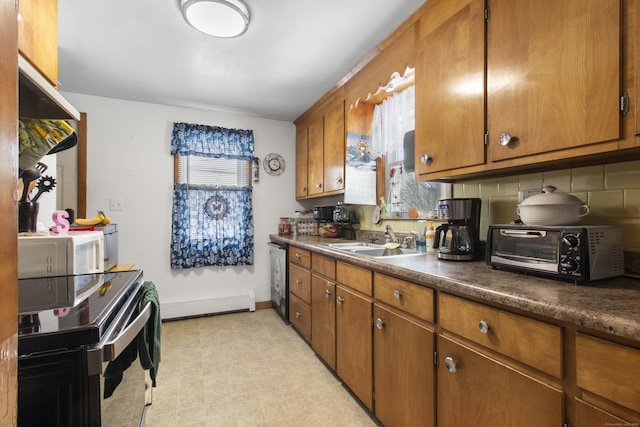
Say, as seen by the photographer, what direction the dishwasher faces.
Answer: facing to the left of the viewer

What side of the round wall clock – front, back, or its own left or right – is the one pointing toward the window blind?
right

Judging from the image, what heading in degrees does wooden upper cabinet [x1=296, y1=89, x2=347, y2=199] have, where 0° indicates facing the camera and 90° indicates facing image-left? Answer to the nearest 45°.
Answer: approximately 90°

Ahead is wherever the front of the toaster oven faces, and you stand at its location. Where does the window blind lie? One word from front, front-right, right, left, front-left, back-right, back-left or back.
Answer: front-right

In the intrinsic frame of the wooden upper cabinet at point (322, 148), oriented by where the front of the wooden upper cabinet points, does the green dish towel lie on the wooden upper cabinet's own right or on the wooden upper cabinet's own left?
on the wooden upper cabinet's own left

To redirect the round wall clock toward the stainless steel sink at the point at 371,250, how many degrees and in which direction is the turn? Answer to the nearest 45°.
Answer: approximately 45° to its left

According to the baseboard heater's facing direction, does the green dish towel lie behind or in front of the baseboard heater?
in front

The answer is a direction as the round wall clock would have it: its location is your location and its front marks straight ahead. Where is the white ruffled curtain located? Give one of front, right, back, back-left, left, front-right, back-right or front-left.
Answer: front-left

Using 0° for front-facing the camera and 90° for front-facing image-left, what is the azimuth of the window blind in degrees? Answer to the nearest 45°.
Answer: approximately 0°

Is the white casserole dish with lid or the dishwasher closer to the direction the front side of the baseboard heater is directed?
the white casserole dish with lid
